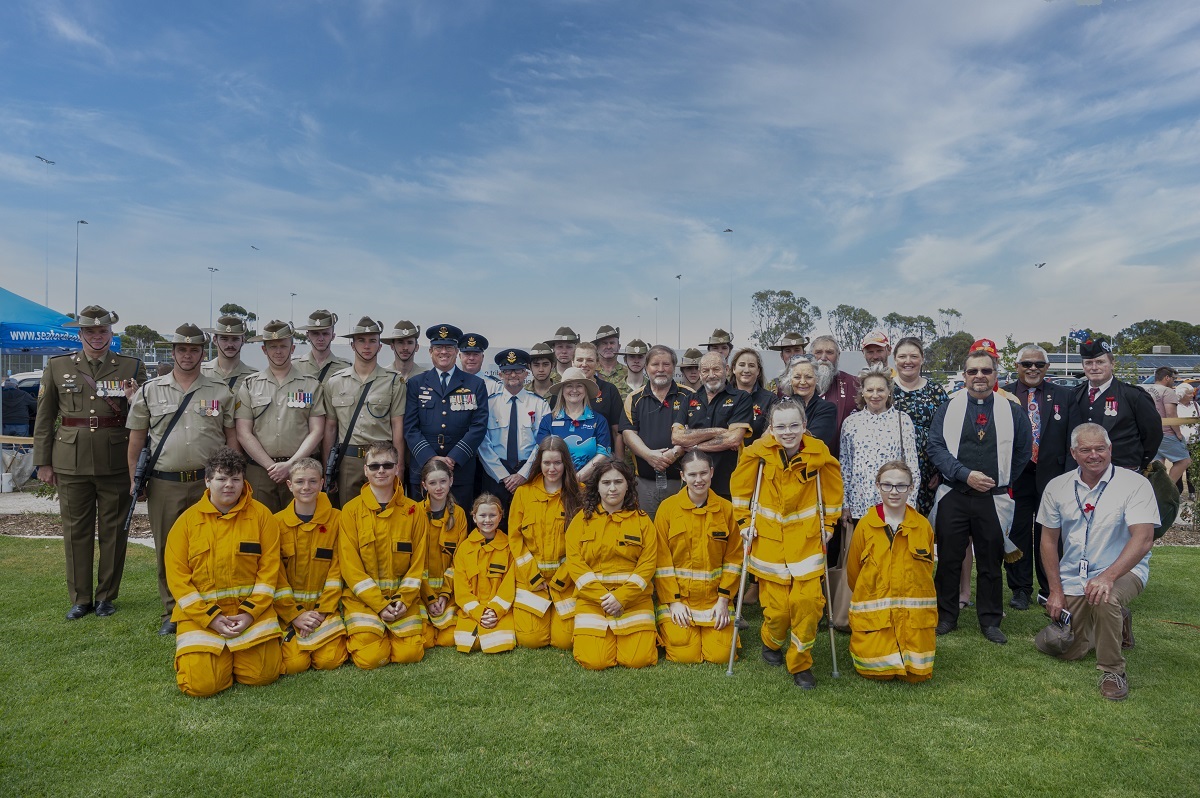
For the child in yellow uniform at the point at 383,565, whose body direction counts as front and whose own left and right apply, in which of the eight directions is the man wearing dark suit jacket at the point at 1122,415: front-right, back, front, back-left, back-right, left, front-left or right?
left

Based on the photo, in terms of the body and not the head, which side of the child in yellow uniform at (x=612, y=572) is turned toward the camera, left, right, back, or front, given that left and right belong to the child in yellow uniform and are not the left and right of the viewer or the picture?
front

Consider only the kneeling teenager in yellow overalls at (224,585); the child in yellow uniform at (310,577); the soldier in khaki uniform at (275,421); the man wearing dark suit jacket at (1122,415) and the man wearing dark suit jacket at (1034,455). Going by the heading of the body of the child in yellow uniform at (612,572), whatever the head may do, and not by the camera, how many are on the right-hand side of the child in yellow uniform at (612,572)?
3

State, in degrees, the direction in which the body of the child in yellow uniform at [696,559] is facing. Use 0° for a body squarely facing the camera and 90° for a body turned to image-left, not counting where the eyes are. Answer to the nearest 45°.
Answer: approximately 0°

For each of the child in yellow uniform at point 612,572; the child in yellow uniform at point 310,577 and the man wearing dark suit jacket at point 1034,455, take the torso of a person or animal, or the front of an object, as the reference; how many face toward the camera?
3

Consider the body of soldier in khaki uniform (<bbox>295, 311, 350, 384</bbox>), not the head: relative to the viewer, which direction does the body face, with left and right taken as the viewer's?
facing the viewer

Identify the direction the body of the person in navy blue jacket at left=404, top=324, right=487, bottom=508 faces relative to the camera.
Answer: toward the camera

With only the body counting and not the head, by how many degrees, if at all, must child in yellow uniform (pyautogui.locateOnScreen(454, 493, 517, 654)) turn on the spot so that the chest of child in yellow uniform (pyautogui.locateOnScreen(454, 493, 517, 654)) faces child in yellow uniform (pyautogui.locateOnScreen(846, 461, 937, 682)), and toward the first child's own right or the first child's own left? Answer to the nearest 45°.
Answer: approximately 45° to the first child's own left

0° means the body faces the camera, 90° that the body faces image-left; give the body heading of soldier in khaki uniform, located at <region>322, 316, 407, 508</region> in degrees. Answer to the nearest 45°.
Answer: approximately 0°
